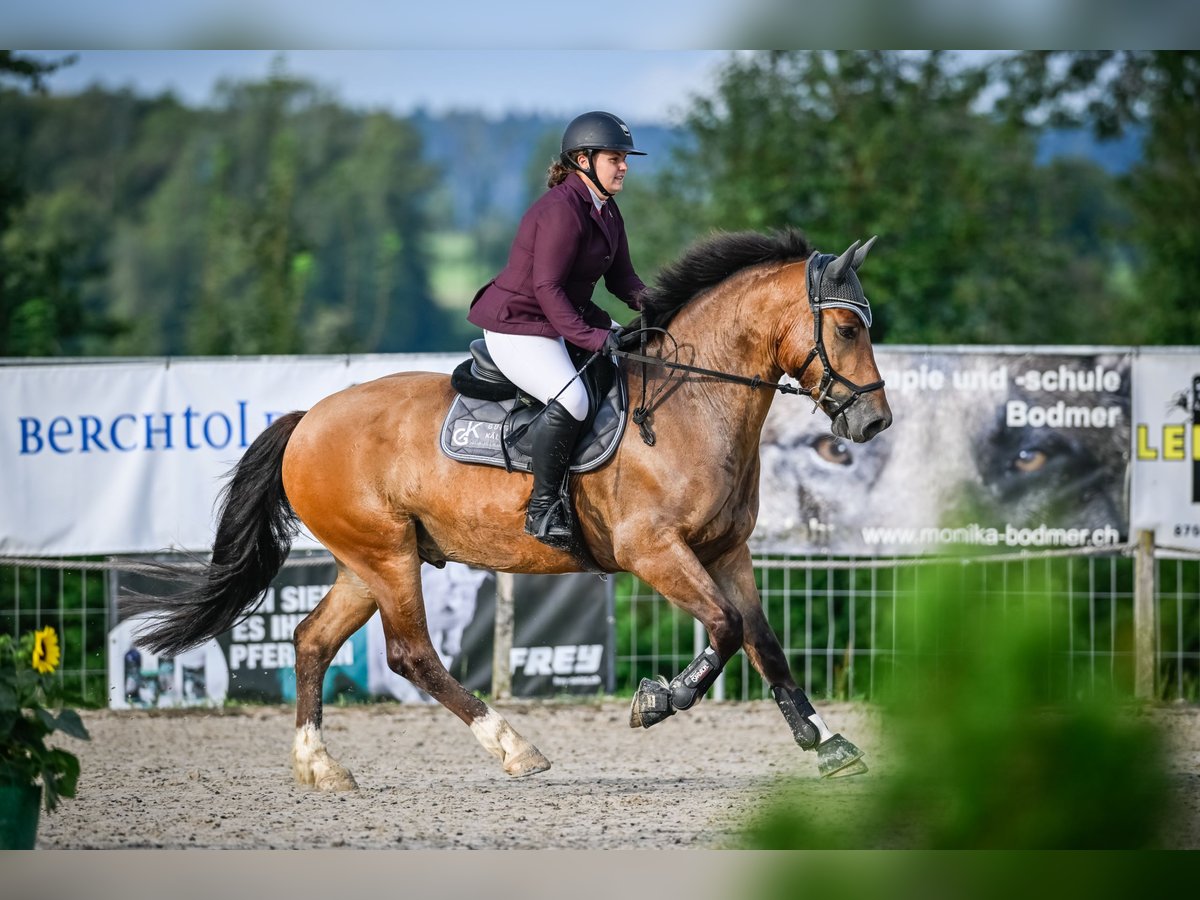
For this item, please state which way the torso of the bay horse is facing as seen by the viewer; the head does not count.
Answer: to the viewer's right

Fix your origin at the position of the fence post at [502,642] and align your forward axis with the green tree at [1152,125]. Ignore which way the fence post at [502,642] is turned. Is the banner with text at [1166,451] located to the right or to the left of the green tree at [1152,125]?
right

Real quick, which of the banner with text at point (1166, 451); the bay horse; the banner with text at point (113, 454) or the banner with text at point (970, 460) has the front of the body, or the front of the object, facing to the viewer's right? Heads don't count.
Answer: the bay horse

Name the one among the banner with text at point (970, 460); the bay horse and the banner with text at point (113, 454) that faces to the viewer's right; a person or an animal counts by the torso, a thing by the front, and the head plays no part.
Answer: the bay horse

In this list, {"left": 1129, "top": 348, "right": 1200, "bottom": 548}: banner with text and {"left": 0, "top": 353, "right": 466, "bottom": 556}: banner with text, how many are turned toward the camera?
2

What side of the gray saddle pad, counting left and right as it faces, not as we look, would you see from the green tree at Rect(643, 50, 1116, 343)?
left

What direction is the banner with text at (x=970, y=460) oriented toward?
toward the camera

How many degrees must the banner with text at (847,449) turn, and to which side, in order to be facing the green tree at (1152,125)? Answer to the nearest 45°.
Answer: approximately 135° to its left

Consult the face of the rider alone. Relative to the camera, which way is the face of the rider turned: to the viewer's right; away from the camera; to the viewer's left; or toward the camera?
to the viewer's right

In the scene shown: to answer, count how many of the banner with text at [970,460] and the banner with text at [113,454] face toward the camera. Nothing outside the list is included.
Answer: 2

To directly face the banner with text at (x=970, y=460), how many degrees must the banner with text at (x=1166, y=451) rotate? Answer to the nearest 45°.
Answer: approximately 90° to its right

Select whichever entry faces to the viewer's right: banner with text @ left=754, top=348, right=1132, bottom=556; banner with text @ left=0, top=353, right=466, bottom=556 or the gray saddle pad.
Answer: the gray saddle pad

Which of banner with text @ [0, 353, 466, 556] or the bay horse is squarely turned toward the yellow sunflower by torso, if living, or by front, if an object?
the banner with text

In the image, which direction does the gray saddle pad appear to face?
to the viewer's right

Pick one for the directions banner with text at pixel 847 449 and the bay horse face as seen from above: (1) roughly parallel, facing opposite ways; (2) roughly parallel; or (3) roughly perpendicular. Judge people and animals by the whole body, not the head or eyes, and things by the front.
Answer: roughly perpendicular

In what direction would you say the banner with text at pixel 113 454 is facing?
toward the camera

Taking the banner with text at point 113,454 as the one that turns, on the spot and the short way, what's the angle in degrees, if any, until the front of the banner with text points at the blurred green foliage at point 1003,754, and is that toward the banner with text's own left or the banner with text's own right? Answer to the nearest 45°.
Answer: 0° — it already faces it
